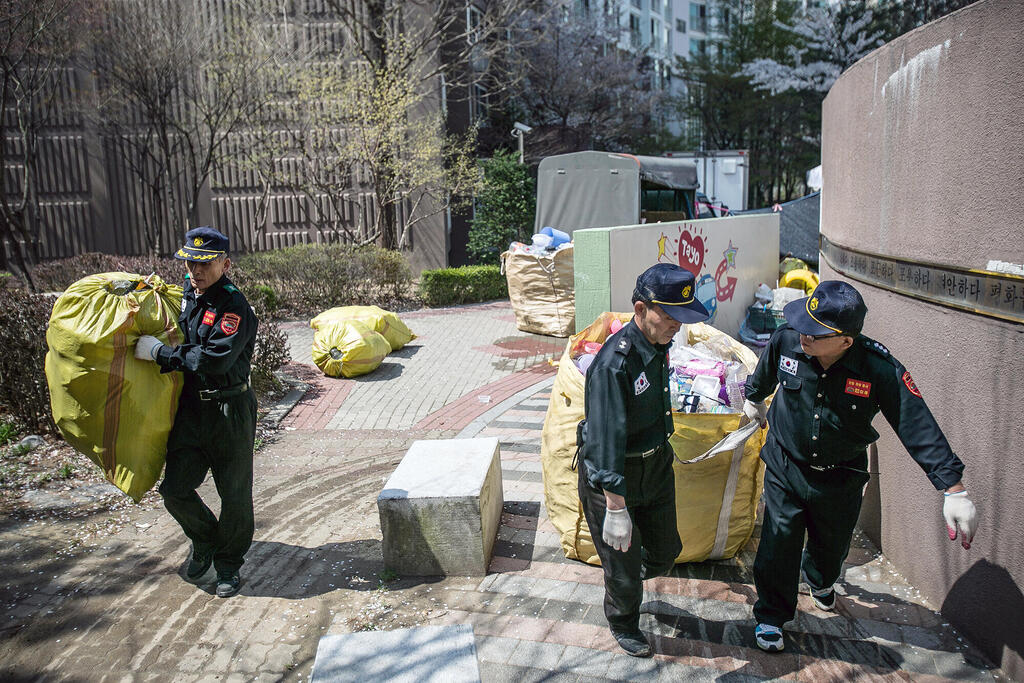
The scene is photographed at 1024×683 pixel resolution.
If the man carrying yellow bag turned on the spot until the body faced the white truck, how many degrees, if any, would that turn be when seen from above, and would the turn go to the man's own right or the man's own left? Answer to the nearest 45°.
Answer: approximately 180°

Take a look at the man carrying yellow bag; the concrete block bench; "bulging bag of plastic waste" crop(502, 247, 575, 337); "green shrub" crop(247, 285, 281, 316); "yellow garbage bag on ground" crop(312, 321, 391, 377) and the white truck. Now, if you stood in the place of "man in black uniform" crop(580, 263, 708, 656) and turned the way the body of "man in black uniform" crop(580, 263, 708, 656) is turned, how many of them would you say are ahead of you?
0

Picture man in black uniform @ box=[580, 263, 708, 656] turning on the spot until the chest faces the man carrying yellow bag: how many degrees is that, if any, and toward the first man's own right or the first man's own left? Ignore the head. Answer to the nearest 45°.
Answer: approximately 135° to the first man's own right

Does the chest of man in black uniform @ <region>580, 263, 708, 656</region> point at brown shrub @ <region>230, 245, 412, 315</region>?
no

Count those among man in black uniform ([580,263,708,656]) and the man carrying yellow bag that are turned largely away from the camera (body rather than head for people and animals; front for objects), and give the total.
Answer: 0

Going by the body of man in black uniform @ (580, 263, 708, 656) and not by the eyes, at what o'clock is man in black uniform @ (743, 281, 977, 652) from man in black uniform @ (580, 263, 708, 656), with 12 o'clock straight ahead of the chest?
man in black uniform @ (743, 281, 977, 652) is roughly at 10 o'clock from man in black uniform @ (580, 263, 708, 656).

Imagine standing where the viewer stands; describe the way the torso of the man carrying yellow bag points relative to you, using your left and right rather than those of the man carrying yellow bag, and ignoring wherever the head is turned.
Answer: facing the viewer and to the left of the viewer

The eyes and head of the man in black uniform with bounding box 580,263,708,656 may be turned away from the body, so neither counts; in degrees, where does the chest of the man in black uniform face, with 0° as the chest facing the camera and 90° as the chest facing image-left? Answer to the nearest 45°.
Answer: approximately 315°

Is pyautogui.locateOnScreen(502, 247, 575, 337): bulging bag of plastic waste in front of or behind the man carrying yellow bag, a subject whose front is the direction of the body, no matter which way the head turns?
behind

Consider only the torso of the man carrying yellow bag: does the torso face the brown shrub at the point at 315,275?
no

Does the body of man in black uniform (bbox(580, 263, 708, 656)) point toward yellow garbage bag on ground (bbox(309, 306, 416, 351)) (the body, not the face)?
no

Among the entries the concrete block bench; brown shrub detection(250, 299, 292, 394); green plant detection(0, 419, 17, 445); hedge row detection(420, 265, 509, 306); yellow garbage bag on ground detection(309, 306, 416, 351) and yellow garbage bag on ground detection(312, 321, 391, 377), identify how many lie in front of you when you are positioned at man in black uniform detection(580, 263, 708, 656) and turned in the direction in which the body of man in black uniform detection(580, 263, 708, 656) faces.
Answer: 0

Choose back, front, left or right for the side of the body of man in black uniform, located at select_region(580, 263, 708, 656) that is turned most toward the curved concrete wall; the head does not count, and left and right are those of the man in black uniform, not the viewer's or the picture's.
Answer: left

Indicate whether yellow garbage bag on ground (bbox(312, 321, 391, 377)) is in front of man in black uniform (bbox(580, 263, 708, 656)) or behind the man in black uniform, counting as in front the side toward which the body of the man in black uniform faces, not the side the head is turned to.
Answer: behind

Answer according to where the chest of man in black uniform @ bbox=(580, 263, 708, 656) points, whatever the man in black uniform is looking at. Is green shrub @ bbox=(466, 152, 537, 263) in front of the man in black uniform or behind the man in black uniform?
behind

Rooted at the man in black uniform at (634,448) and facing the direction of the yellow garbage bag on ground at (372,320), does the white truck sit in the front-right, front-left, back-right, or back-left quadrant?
front-right
